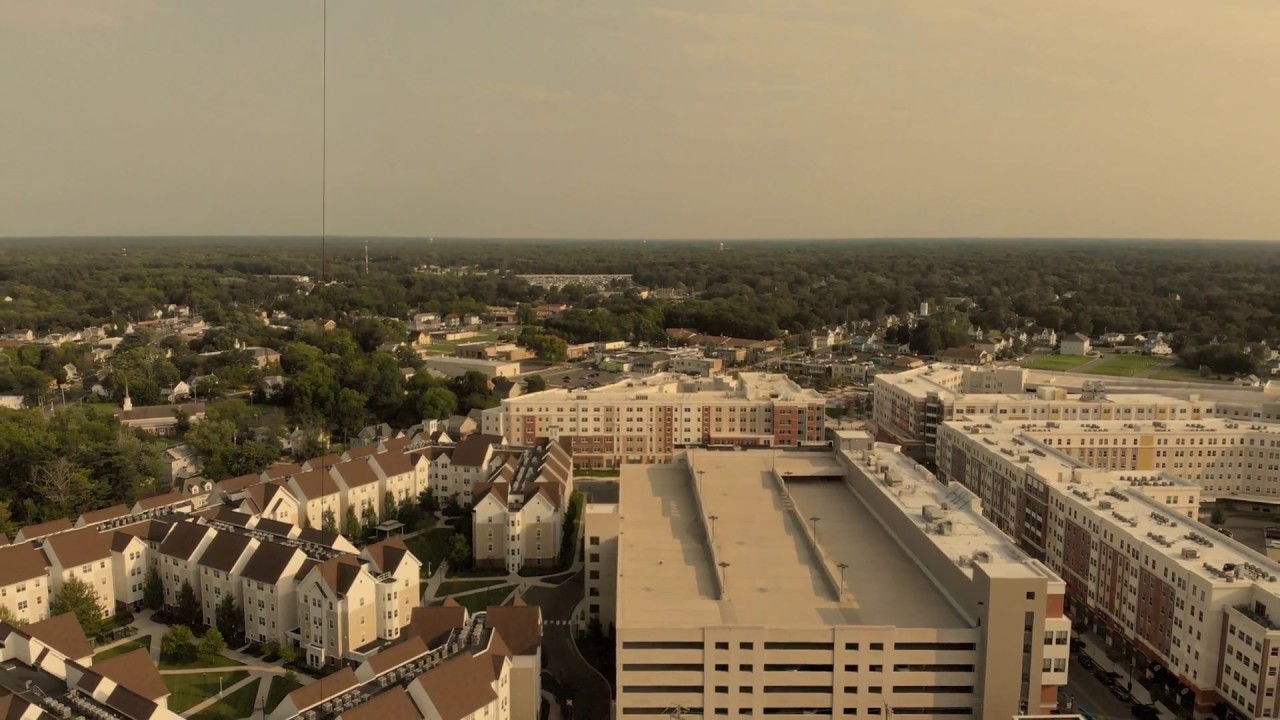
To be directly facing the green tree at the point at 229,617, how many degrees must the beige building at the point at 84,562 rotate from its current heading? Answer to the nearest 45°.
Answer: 0° — it already faces it

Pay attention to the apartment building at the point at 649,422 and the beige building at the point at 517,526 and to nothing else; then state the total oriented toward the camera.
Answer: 2

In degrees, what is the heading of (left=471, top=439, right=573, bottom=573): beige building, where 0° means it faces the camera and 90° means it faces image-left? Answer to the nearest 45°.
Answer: approximately 0°

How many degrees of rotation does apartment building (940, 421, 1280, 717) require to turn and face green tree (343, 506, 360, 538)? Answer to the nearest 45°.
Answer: approximately 45° to its right
